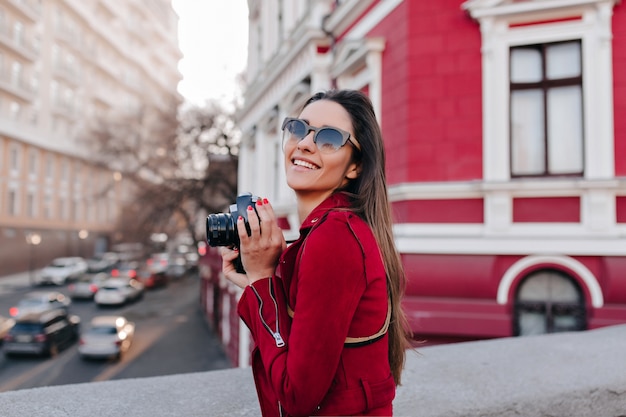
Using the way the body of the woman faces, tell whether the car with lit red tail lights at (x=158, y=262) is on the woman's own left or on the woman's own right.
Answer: on the woman's own right

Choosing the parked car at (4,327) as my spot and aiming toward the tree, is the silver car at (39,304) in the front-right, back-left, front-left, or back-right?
front-left

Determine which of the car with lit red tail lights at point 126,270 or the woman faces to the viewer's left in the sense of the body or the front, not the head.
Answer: the woman

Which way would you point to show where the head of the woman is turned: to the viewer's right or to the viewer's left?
to the viewer's left

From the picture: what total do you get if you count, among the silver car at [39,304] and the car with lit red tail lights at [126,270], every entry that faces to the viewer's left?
0

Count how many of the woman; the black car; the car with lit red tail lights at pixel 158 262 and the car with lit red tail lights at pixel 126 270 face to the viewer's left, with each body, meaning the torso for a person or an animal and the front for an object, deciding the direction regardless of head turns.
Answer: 1

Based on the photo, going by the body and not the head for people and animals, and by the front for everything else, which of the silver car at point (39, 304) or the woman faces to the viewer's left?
the woman

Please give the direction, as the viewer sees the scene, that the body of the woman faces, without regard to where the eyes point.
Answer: to the viewer's left

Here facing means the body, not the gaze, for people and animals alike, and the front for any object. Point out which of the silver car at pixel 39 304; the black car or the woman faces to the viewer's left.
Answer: the woman
